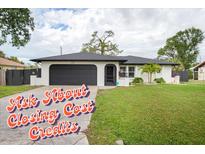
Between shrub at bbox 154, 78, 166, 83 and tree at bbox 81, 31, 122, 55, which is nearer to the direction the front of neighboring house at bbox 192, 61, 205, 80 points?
the shrub

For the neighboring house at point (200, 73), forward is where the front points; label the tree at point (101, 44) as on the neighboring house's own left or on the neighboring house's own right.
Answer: on the neighboring house's own right

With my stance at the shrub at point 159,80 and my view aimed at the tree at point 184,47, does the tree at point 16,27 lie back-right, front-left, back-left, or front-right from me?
back-left

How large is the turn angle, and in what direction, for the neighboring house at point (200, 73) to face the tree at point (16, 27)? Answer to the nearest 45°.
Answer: approximately 45° to its right

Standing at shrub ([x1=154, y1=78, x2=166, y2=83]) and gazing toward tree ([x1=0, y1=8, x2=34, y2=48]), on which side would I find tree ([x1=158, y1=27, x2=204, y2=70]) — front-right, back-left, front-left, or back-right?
back-right

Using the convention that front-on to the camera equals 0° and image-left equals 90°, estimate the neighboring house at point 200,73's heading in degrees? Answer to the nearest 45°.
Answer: approximately 0°
